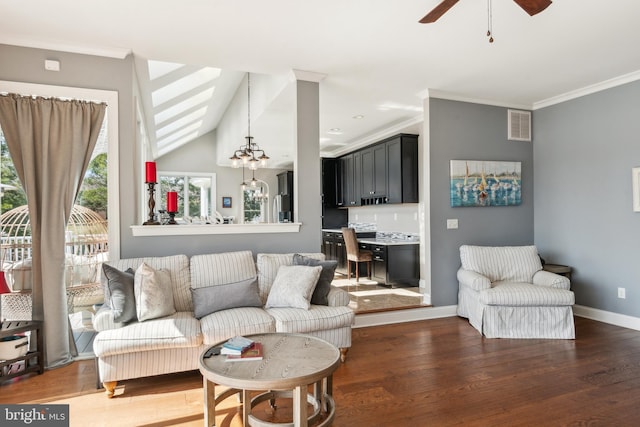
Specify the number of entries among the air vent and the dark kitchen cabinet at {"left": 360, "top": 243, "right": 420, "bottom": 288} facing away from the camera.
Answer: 0

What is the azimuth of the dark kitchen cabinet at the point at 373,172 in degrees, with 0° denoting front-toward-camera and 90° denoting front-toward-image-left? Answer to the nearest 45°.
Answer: approximately 45°

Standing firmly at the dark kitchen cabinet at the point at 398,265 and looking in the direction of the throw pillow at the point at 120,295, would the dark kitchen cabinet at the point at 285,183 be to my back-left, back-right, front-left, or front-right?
back-right

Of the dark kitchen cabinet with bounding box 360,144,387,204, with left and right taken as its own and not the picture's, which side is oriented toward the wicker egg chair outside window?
front

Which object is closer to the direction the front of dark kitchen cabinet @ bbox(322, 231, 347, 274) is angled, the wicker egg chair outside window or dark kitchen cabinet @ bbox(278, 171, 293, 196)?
the wicker egg chair outside window
